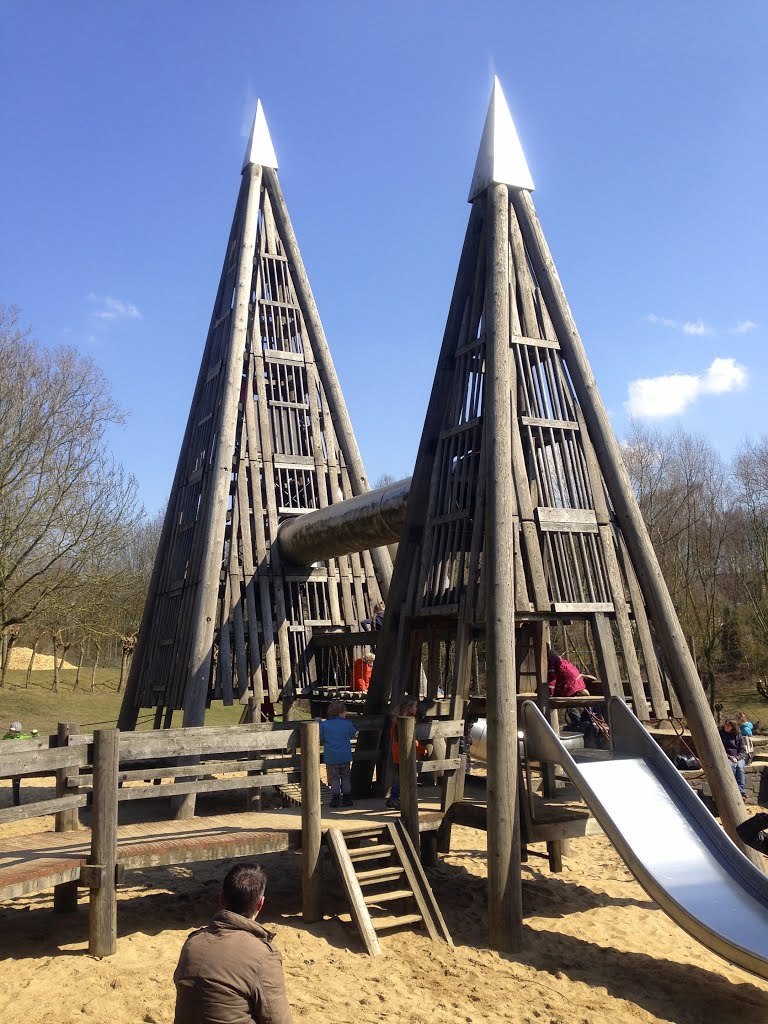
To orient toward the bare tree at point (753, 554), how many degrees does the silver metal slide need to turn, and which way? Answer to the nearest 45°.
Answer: approximately 135° to its left

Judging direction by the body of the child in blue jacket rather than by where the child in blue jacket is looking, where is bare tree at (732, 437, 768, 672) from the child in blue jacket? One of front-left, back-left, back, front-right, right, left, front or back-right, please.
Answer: front-right

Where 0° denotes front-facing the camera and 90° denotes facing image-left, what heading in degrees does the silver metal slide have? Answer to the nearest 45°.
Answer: approximately 315°

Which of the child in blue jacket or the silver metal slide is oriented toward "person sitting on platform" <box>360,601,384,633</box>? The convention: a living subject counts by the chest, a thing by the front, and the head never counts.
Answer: the child in blue jacket

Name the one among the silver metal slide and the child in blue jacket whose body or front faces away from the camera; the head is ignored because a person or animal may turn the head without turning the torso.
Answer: the child in blue jacket

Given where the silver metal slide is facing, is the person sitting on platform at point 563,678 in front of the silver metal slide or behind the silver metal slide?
behind

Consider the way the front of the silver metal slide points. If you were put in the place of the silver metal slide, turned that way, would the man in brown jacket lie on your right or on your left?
on your right

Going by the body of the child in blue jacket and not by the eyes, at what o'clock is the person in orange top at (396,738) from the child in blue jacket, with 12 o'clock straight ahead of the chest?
The person in orange top is roughly at 3 o'clock from the child in blue jacket.

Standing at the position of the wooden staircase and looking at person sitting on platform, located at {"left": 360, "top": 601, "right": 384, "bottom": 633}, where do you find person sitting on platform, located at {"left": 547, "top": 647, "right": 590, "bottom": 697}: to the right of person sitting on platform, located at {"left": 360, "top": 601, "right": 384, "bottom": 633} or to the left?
right

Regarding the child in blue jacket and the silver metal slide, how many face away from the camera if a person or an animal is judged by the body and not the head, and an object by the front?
1

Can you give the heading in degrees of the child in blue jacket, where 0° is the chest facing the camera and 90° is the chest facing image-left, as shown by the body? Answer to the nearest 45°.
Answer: approximately 180°

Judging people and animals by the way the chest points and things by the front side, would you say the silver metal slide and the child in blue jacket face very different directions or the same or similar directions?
very different directions
